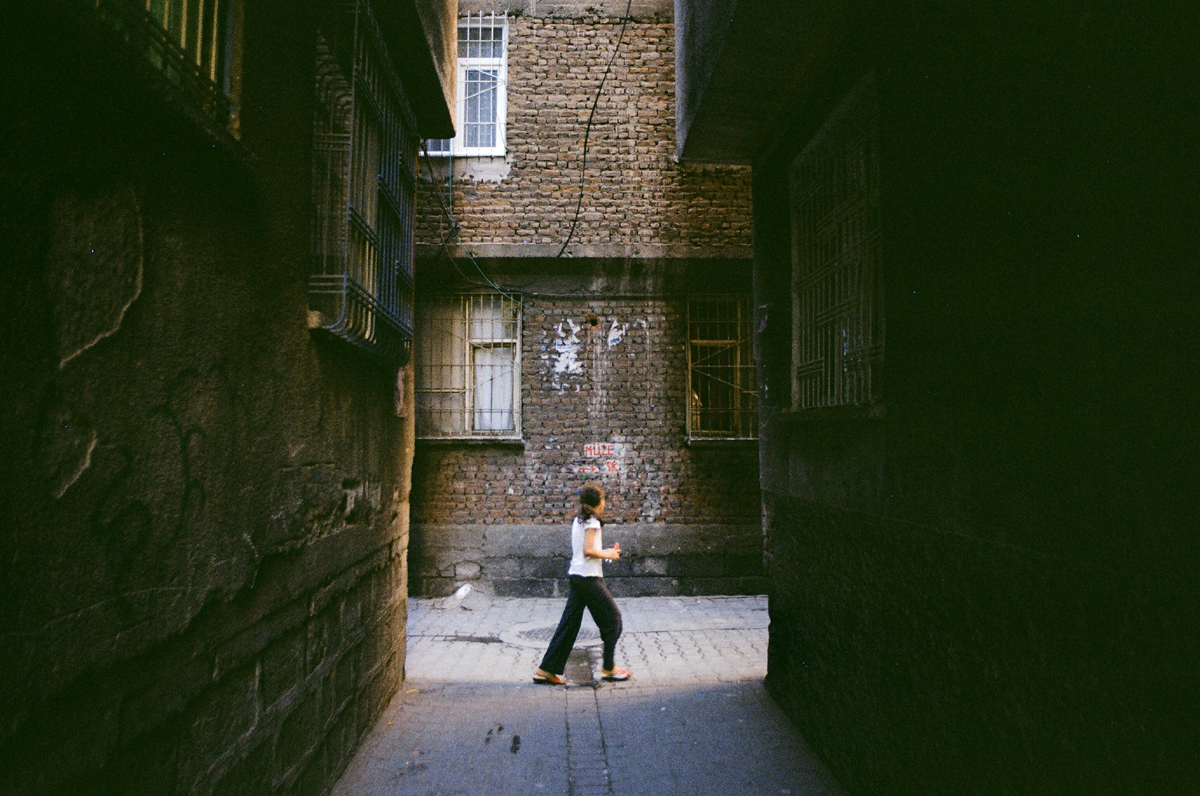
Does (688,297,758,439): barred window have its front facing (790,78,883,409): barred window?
yes

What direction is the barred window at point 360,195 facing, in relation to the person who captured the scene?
facing to the right of the viewer

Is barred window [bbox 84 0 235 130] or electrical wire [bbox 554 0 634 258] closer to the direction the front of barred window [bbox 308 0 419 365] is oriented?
the electrical wire

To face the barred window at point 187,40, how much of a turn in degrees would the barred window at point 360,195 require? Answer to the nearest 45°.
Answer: approximately 90° to its right

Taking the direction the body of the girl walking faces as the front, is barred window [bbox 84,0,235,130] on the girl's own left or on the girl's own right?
on the girl's own right

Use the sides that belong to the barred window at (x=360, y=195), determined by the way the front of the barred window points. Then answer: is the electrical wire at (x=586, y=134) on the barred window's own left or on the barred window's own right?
on the barred window's own left

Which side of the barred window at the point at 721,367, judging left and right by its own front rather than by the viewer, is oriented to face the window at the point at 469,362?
right

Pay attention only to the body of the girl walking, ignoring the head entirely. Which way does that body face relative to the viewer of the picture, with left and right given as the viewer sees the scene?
facing to the right of the viewer

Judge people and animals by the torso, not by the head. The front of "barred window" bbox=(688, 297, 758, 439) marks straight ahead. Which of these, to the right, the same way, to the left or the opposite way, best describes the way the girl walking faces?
to the left

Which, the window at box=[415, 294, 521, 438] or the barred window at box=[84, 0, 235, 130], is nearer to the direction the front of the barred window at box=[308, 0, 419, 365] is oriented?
the window
